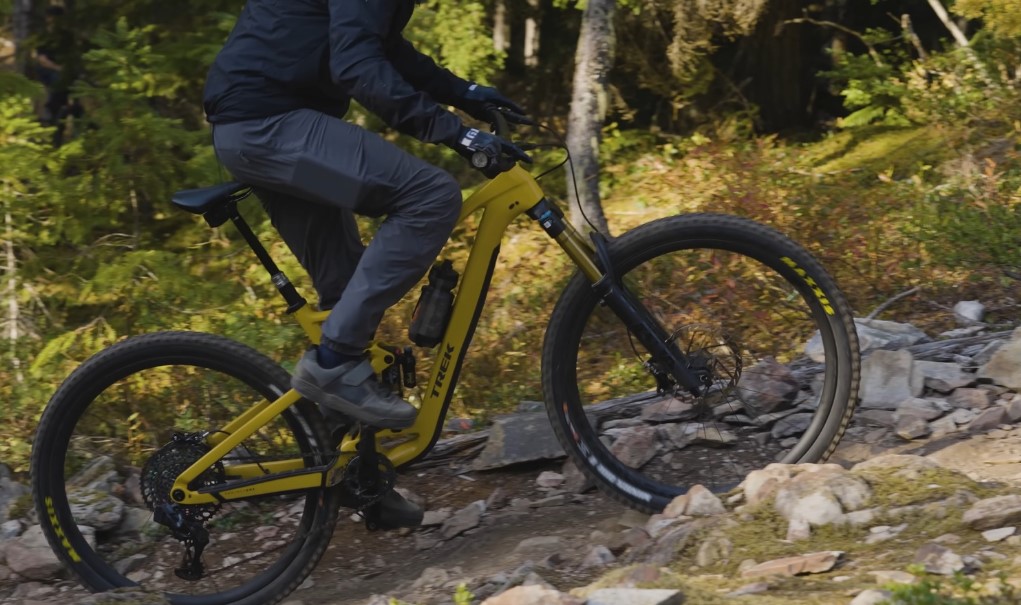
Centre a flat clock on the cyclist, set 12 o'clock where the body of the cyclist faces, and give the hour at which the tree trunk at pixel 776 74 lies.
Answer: The tree trunk is roughly at 10 o'clock from the cyclist.

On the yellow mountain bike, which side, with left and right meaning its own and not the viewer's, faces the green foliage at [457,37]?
left

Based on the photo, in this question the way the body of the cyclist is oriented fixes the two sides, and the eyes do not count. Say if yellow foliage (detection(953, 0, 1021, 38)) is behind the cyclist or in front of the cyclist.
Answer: in front

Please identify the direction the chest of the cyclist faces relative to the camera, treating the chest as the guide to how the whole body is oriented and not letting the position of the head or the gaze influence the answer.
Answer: to the viewer's right

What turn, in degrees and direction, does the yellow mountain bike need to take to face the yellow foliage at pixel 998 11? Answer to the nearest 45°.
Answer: approximately 45° to its left

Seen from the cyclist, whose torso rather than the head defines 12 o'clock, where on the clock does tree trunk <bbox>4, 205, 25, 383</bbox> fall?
The tree trunk is roughly at 8 o'clock from the cyclist.

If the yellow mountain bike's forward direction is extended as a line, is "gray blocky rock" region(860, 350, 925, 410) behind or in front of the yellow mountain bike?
in front

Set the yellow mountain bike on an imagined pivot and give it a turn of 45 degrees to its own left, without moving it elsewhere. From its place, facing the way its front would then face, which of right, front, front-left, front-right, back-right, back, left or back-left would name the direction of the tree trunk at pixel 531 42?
front-left

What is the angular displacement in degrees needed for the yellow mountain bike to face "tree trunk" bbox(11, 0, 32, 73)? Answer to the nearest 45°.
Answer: approximately 135° to its left

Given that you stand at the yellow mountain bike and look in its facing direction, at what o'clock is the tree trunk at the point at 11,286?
The tree trunk is roughly at 8 o'clock from the yellow mountain bike.

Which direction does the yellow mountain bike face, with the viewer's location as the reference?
facing to the right of the viewer

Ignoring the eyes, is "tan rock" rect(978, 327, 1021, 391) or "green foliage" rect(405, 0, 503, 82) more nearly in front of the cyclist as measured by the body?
the tan rock

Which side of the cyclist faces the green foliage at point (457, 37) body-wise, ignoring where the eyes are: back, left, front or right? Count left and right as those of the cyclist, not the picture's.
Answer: left

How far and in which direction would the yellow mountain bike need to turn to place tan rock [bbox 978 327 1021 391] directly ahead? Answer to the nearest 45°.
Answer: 0° — it already faces it
